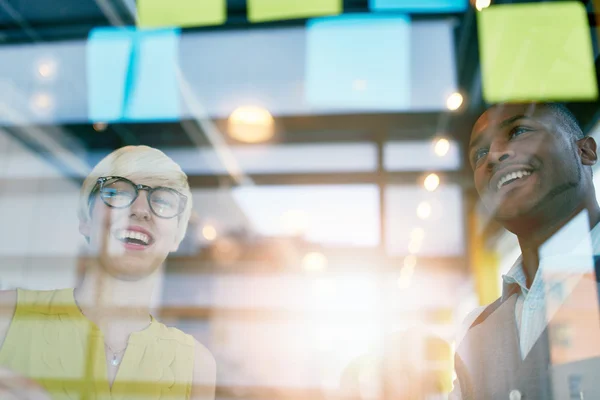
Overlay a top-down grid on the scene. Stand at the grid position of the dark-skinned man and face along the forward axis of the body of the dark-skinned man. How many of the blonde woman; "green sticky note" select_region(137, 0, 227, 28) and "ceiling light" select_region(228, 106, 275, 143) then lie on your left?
0

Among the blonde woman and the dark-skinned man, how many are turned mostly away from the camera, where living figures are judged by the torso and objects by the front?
0

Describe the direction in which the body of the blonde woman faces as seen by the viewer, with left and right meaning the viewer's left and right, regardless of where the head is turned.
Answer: facing the viewer

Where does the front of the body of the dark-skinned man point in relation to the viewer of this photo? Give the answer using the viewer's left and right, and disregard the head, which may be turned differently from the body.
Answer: facing the viewer and to the left of the viewer

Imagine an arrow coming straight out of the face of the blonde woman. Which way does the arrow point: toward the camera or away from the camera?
toward the camera

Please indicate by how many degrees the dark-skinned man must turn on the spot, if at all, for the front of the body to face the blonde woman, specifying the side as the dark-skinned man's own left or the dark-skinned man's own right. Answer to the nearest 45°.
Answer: approximately 45° to the dark-skinned man's own right

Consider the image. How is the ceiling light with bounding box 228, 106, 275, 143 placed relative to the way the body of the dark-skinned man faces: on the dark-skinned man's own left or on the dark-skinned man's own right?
on the dark-skinned man's own right

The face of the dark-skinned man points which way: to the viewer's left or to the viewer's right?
to the viewer's left
